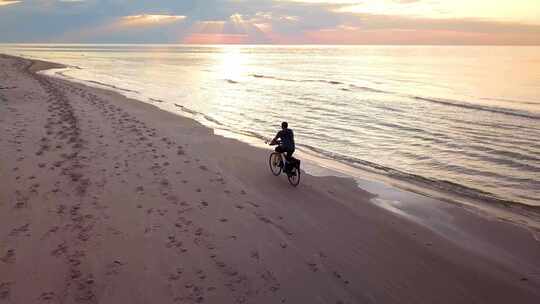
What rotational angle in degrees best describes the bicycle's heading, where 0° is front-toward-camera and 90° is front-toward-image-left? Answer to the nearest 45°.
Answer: approximately 135°

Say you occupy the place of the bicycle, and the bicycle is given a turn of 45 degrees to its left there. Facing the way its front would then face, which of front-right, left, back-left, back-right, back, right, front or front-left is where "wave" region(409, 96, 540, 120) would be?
back-right

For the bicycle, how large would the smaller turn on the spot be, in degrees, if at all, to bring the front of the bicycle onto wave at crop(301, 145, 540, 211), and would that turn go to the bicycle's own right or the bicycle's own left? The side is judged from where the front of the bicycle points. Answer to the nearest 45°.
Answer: approximately 135° to the bicycle's own right
